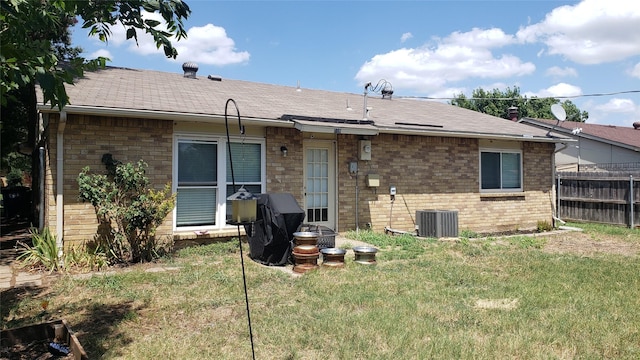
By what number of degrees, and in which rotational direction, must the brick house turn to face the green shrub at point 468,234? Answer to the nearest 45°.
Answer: approximately 90° to its right

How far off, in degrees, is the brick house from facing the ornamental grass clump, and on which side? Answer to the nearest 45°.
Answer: approximately 135° to its left

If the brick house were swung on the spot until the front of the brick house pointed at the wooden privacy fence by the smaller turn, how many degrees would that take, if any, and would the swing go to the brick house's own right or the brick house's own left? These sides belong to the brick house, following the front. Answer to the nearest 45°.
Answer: approximately 90° to the brick house's own right

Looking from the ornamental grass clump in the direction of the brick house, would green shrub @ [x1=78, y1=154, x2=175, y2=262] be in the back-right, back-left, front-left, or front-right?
front-right

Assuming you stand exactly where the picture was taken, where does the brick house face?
facing away from the viewer

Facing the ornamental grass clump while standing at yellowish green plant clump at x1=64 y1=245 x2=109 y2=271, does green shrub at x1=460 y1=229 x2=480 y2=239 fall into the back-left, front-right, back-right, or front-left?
back-right

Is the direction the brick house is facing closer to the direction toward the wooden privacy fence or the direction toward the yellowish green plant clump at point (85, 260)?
the wooden privacy fence

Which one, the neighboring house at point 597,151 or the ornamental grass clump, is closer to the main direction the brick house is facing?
the neighboring house

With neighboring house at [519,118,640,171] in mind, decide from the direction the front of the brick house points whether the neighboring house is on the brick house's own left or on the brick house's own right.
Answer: on the brick house's own right
